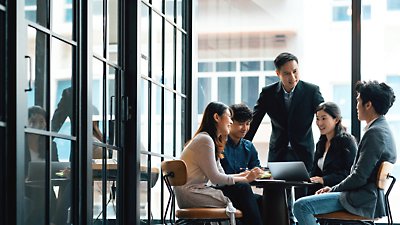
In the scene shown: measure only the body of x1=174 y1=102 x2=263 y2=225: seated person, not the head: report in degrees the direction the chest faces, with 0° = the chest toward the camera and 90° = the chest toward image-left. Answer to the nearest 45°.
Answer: approximately 270°

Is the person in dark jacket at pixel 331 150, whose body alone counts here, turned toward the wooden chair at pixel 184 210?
yes

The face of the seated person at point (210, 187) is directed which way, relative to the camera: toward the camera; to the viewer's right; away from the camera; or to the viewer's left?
to the viewer's right

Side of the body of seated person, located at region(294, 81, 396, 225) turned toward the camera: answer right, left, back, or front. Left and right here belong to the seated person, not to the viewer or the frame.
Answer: left

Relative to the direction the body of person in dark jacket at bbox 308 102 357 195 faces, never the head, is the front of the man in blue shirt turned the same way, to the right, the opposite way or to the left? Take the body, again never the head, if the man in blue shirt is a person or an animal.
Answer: to the left
